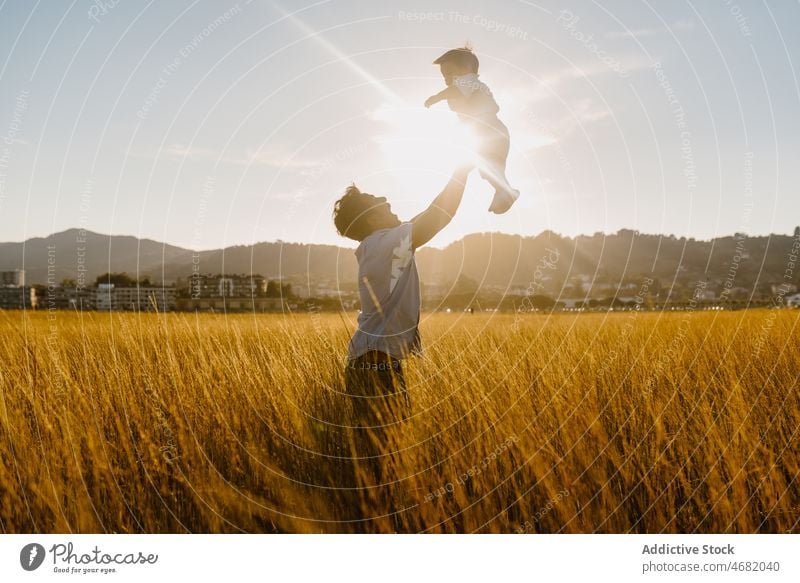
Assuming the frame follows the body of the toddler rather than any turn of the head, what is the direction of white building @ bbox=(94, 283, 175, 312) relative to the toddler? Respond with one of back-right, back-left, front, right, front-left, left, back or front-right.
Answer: front-right

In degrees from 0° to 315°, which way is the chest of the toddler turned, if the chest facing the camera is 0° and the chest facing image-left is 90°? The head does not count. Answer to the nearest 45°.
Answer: approximately 90°
